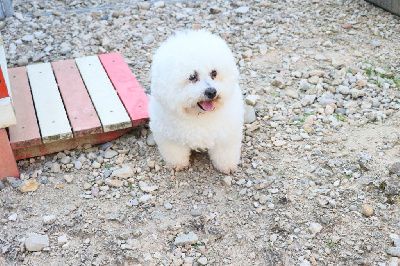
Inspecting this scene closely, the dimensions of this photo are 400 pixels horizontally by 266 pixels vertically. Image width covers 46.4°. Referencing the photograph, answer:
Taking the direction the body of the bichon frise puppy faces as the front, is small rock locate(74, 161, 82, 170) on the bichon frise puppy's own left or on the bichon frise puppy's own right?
on the bichon frise puppy's own right

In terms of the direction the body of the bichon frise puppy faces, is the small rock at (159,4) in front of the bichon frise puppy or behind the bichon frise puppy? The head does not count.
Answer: behind

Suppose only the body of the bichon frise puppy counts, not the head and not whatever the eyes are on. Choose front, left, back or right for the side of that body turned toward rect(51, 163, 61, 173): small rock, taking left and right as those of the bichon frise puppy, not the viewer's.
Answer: right

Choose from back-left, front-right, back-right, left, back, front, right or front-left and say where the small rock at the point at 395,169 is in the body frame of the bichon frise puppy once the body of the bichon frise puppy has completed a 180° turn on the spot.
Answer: right

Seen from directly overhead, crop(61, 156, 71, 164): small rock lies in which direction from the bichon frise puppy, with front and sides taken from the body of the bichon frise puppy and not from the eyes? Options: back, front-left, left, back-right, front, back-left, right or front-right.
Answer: right

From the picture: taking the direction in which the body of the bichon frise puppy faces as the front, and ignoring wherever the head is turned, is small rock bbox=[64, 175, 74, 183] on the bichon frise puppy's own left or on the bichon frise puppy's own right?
on the bichon frise puppy's own right

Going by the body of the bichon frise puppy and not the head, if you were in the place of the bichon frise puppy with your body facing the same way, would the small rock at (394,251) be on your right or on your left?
on your left

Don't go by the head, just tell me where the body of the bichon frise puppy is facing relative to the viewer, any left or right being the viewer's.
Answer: facing the viewer
